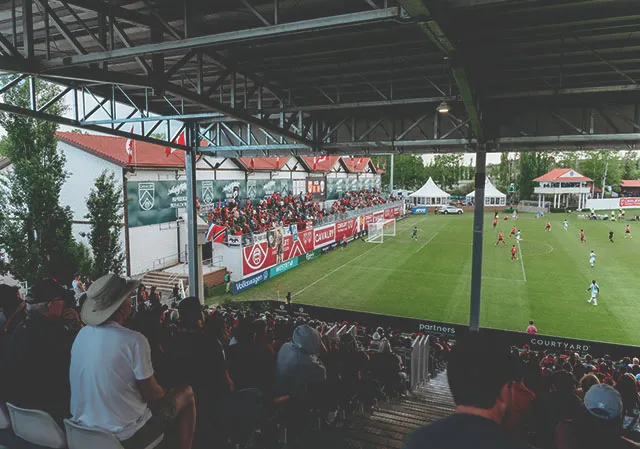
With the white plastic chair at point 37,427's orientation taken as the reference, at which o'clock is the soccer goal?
The soccer goal is roughly at 12 o'clock from the white plastic chair.

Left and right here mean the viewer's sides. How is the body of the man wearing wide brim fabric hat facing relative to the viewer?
facing away from the viewer and to the right of the viewer

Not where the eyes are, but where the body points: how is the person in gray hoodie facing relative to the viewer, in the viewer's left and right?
facing away from the viewer and to the right of the viewer

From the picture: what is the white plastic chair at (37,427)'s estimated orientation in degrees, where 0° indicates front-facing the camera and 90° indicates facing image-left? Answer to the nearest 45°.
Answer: approximately 225°

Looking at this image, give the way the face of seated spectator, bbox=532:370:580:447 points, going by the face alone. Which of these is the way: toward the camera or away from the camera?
away from the camera

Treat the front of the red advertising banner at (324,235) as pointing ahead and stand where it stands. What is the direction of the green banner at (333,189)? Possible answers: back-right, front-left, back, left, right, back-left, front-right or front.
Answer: back-left

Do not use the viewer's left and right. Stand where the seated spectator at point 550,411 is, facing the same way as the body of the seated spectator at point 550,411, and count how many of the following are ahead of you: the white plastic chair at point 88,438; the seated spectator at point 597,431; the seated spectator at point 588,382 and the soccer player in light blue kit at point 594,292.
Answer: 2

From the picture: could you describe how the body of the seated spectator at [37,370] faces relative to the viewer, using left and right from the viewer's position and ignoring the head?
facing away from the viewer and to the right of the viewer

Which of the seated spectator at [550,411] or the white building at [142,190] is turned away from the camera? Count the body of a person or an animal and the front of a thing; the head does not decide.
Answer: the seated spectator

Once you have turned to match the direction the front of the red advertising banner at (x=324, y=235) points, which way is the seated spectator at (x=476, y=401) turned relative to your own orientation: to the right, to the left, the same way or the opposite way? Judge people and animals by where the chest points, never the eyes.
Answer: to the left

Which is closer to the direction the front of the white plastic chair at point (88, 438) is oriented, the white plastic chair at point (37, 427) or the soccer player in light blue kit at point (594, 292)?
the soccer player in light blue kit

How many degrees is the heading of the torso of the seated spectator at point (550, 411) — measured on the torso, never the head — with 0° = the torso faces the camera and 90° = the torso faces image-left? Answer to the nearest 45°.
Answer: approximately 180°

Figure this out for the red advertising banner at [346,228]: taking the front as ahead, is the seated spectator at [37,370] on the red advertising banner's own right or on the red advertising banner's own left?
on the red advertising banner's own right

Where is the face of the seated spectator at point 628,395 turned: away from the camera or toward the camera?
away from the camera
